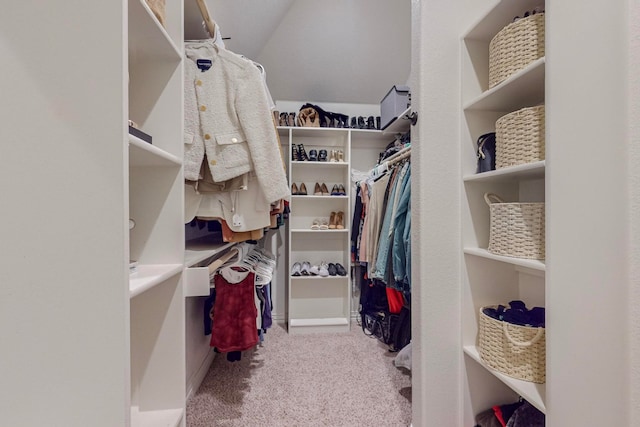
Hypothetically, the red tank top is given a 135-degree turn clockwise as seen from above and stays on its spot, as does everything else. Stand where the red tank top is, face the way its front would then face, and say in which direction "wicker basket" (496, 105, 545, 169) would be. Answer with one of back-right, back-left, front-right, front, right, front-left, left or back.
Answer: back

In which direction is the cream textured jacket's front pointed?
toward the camera

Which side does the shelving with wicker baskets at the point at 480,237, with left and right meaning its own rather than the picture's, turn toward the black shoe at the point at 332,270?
right

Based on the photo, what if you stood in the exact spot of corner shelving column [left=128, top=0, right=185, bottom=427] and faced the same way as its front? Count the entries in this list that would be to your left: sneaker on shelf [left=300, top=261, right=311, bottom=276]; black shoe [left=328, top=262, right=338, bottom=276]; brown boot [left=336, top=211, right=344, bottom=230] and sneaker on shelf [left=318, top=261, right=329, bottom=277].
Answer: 4

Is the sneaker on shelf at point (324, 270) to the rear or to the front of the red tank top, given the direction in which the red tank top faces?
to the rear

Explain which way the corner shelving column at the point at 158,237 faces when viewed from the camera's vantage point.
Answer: facing the viewer and to the right of the viewer

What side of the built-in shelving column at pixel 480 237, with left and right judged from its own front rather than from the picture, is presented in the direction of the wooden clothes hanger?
front

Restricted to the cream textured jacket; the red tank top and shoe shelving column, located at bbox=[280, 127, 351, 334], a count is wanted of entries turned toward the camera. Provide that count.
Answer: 3

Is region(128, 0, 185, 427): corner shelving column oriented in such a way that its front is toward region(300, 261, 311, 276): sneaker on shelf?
no

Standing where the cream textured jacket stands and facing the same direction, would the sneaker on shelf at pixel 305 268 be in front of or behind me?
behind

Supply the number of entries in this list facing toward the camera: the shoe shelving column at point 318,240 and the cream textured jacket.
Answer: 2

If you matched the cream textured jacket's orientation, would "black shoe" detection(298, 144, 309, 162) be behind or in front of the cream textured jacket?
behind

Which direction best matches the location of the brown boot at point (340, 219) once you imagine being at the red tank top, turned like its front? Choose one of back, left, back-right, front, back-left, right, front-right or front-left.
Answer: back-left

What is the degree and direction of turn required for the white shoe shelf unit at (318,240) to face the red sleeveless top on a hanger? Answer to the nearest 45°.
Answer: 0° — it already faces it

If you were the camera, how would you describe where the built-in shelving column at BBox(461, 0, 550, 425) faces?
facing the viewer and to the left of the viewer
